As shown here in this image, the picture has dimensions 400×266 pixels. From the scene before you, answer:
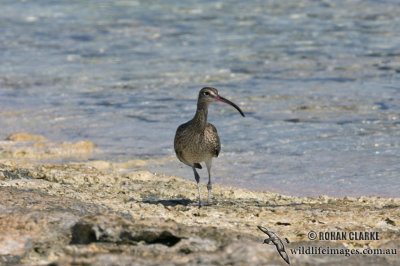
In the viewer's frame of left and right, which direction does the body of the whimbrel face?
facing the viewer

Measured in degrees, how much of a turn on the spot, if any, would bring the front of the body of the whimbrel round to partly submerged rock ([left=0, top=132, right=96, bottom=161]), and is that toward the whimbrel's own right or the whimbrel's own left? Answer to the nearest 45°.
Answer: approximately 135° to the whimbrel's own right
